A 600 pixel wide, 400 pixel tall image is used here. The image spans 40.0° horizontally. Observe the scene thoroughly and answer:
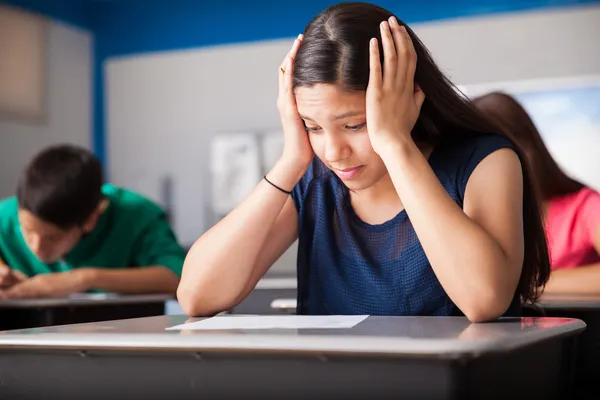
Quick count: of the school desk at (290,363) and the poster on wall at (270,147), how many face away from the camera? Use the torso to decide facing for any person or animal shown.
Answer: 1

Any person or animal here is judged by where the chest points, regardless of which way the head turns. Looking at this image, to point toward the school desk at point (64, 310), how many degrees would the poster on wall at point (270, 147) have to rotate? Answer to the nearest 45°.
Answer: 0° — it already faces it

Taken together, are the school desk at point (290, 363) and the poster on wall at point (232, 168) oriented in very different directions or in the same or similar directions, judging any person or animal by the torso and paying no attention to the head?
very different directions

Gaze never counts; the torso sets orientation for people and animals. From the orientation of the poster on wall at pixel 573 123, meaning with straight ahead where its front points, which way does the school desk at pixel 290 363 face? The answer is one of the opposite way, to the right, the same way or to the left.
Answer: the opposite way

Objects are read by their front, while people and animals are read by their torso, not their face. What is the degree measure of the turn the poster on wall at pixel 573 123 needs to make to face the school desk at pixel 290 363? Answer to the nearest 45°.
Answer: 0° — it already faces it

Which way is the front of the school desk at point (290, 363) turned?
away from the camera

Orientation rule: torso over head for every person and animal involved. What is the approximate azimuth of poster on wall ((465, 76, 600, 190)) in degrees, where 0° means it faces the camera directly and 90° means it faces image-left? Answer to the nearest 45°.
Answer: approximately 0°

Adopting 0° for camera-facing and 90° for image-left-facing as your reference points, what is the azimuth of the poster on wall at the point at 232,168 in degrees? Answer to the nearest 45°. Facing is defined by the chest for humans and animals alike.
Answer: approximately 0°
